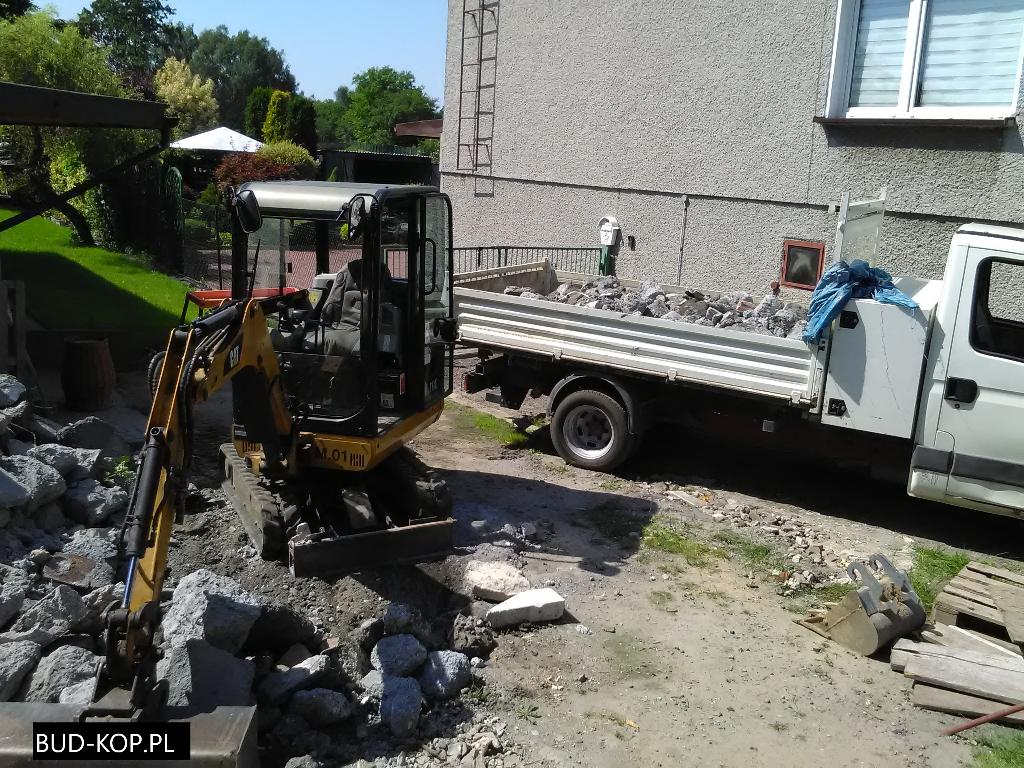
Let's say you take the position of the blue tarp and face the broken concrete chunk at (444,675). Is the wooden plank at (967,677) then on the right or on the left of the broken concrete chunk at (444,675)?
left

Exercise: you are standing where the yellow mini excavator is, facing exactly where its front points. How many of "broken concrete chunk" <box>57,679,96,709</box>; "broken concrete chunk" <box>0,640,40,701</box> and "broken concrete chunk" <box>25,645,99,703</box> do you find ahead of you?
3

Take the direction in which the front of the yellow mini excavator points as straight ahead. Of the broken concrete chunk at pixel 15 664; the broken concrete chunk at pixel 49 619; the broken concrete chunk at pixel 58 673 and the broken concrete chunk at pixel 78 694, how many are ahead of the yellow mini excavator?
4

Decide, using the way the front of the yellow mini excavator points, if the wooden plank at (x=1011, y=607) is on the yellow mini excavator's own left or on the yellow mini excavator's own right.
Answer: on the yellow mini excavator's own left

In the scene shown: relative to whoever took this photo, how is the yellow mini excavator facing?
facing the viewer and to the left of the viewer

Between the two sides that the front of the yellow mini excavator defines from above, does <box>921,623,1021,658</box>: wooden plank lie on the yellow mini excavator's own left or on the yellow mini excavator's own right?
on the yellow mini excavator's own left

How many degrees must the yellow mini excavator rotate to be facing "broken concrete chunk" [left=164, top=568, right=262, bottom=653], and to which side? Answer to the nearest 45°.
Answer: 0° — it already faces it

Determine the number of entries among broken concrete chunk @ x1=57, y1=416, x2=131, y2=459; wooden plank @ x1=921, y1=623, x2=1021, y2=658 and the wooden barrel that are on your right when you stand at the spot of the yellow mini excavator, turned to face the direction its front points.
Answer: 2

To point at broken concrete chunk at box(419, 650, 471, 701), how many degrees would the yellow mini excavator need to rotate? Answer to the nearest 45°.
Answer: approximately 45° to its left

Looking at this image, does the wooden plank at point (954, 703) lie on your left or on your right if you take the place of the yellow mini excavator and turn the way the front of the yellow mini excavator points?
on your left

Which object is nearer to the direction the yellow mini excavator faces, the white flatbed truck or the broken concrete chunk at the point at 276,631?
the broken concrete chunk

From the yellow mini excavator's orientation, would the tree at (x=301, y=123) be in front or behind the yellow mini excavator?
behind

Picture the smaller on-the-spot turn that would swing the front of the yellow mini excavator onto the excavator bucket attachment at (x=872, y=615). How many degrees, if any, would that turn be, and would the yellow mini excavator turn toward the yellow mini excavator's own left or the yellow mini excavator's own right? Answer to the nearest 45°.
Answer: approximately 90° to the yellow mini excavator's own left

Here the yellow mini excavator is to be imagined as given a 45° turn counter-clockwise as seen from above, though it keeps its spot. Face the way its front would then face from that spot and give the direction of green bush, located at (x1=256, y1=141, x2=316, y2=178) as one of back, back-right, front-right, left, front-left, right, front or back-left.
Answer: back

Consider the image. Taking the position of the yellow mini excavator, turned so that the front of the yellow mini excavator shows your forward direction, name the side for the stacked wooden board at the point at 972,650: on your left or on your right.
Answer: on your left

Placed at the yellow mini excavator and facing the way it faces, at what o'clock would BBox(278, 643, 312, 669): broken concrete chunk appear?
The broken concrete chunk is roughly at 11 o'clock from the yellow mini excavator.

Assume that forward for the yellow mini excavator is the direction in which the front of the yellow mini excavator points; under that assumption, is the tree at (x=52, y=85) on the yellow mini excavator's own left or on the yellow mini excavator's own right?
on the yellow mini excavator's own right

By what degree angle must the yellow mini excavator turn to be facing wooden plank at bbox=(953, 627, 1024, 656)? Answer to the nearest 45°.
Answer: approximately 90° to its left

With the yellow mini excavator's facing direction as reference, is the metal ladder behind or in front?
behind
